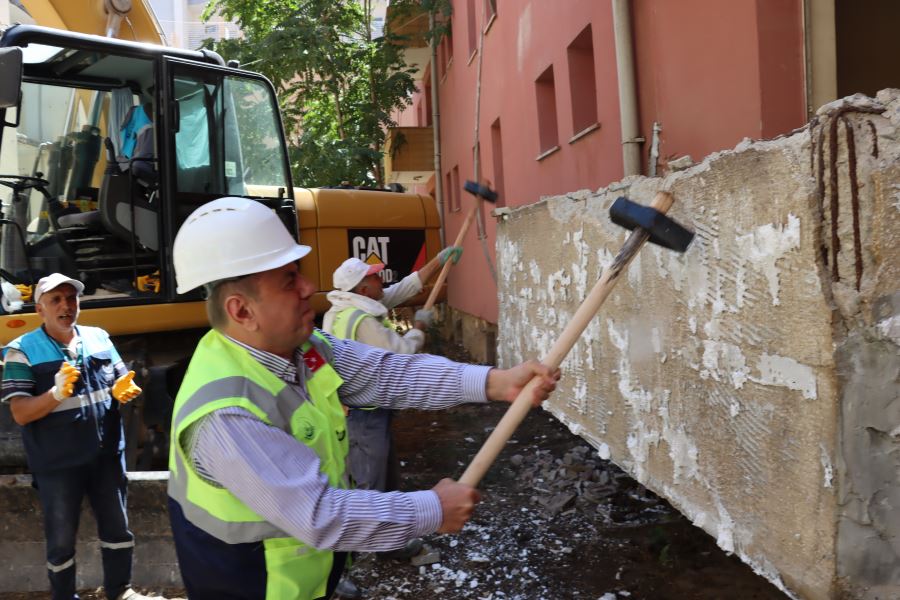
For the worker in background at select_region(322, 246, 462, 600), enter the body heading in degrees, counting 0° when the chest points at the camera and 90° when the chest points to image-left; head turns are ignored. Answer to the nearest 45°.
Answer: approximately 270°

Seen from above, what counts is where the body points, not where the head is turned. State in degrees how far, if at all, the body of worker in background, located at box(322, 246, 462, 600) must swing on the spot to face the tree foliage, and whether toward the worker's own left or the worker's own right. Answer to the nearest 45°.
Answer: approximately 90° to the worker's own left

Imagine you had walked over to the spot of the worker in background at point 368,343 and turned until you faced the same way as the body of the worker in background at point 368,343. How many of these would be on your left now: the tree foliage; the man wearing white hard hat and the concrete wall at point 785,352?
1

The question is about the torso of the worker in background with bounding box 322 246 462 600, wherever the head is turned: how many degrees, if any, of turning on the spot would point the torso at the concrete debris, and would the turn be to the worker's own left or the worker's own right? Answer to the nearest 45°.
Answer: approximately 45° to the worker's own left

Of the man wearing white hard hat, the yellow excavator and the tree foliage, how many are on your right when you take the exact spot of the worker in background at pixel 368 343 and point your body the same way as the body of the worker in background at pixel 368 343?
1

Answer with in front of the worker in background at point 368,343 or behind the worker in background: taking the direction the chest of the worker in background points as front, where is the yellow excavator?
behind

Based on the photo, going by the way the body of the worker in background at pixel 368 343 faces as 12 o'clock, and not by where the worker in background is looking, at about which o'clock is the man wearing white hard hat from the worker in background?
The man wearing white hard hat is roughly at 3 o'clock from the worker in background.
